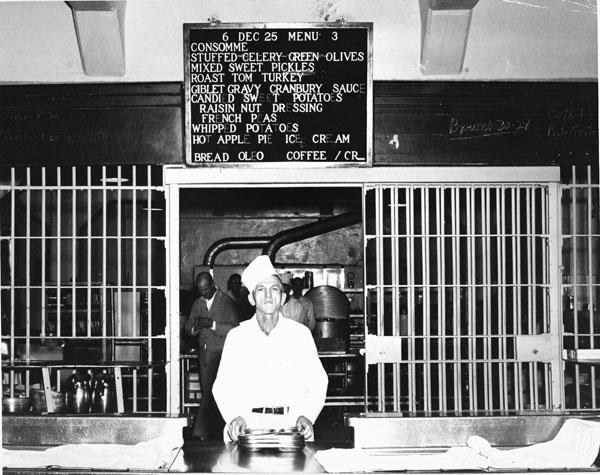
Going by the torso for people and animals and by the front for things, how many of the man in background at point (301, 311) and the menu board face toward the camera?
2

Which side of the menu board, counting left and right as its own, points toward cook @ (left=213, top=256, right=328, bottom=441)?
front

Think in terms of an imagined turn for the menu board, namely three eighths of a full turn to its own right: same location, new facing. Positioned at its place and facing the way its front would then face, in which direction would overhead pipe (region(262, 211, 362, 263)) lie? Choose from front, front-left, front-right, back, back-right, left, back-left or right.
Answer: front-right

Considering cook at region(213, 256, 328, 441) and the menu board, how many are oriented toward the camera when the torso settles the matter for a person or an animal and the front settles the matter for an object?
2

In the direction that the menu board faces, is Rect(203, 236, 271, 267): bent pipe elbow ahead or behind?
behind
